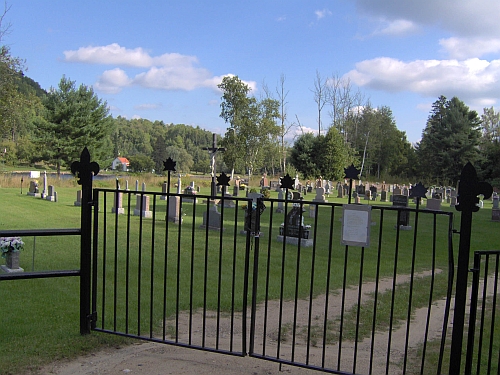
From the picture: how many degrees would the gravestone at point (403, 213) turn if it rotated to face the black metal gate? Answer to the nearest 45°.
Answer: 0° — it already faces it

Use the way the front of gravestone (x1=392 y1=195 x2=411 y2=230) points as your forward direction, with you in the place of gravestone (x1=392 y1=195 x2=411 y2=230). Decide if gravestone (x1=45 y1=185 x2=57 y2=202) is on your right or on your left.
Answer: on your right

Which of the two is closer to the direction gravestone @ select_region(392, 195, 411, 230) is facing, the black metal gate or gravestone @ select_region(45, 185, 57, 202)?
the black metal gate

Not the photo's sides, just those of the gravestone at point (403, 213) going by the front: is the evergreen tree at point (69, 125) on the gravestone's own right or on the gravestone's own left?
on the gravestone's own right

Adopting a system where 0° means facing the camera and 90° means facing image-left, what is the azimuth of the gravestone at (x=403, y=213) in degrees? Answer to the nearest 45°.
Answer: approximately 0°

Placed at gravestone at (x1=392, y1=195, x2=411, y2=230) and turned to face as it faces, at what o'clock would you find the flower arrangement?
The flower arrangement is roughly at 1 o'clock from the gravestone.

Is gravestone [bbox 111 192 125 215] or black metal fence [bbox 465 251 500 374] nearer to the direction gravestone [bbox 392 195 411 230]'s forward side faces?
the black metal fence

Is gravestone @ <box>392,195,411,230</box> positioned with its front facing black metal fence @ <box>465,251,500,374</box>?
yes
